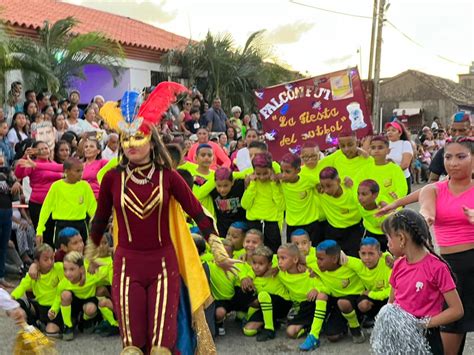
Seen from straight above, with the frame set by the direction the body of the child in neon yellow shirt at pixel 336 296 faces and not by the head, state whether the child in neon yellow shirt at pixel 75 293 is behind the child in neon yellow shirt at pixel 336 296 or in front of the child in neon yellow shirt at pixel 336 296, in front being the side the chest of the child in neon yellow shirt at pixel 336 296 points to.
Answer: in front

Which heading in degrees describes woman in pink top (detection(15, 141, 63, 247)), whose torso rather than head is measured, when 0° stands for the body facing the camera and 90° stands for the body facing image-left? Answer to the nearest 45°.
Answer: approximately 0°

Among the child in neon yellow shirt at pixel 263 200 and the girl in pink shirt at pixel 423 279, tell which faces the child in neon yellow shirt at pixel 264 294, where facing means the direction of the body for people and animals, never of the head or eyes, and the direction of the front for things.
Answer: the child in neon yellow shirt at pixel 263 200

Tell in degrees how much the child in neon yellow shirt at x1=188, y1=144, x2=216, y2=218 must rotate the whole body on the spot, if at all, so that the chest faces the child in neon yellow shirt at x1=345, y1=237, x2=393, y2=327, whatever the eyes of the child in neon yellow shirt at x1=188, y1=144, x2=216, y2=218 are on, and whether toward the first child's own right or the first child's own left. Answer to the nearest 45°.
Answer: approximately 45° to the first child's own left

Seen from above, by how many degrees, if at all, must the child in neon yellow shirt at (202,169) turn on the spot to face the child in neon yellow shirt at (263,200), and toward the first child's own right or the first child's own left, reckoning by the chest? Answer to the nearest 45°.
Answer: approximately 45° to the first child's own left

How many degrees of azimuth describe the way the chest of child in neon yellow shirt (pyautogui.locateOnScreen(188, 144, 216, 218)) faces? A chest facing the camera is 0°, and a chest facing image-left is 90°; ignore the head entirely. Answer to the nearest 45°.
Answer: approximately 0°

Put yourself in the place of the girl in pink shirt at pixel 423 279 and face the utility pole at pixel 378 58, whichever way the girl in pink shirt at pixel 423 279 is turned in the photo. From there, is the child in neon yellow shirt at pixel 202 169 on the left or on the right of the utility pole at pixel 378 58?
left

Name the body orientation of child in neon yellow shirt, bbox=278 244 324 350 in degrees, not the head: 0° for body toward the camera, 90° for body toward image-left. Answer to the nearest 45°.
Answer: approximately 45°

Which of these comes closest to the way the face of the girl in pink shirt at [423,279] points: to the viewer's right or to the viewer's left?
to the viewer's left
